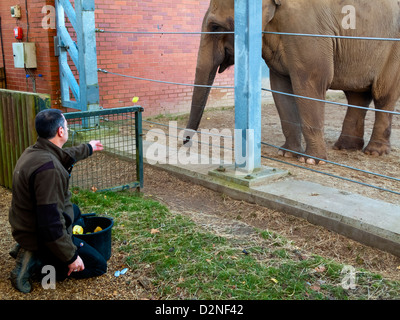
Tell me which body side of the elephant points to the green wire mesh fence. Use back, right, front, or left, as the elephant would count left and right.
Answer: front

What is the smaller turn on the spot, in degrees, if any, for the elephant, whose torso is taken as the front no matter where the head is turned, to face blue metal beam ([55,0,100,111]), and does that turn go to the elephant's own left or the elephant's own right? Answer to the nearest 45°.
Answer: approximately 45° to the elephant's own right

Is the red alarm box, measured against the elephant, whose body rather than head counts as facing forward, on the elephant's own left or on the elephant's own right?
on the elephant's own right

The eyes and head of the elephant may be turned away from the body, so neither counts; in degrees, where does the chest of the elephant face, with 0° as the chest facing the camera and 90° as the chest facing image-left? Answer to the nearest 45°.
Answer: approximately 45°

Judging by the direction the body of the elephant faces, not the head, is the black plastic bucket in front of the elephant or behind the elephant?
in front
